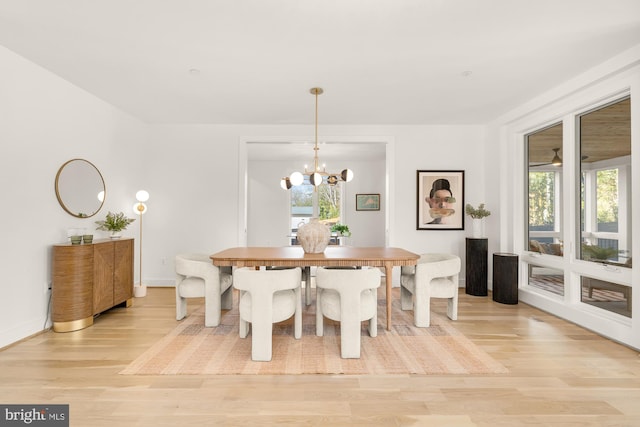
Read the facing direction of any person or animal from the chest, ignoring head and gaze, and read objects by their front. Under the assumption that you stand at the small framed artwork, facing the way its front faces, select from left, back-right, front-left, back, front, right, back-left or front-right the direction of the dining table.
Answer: front

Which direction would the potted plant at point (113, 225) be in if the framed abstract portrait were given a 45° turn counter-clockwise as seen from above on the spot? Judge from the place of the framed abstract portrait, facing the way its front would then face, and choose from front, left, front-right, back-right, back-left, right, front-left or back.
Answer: right

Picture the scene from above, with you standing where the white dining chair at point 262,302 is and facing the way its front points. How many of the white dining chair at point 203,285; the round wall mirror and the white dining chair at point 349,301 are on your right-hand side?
1

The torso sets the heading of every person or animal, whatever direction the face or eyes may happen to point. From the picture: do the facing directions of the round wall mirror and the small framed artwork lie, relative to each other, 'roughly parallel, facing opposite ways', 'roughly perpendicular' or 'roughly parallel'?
roughly perpendicular

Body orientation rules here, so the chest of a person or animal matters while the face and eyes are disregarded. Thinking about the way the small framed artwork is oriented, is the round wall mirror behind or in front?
in front

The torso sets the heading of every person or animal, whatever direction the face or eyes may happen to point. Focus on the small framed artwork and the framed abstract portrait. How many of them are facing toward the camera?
2

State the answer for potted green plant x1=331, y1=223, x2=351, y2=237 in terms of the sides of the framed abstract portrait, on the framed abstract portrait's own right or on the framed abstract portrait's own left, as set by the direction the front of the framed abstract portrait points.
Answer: on the framed abstract portrait's own right

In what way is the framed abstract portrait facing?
toward the camera

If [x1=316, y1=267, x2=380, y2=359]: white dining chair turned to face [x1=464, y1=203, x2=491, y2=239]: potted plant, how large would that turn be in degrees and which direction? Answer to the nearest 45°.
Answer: approximately 45° to its right

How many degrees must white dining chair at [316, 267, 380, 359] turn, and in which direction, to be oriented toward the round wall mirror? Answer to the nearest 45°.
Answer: approximately 90° to its left

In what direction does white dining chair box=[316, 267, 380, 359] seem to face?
away from the camera

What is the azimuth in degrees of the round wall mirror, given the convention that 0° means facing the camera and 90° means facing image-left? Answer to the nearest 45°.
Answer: approximately 315°

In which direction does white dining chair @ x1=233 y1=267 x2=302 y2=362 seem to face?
away from the camera

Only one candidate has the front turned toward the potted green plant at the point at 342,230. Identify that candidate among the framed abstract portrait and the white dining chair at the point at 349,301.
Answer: the white dining chair

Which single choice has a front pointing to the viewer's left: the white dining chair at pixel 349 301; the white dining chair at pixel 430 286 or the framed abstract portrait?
the white dining chair at pixel 430 286

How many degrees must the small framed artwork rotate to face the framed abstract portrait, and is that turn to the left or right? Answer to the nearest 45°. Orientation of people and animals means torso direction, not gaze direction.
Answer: approximately 45° to its left

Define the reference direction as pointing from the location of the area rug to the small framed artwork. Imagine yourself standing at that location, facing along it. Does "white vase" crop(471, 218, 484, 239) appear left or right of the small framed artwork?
right

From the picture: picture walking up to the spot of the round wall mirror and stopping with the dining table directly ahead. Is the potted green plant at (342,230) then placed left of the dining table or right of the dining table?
left

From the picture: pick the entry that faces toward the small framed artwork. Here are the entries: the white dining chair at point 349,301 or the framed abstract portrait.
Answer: the white dining chair

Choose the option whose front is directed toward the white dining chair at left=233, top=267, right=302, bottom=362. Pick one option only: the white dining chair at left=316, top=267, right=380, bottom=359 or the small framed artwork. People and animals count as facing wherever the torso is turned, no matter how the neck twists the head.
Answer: the small framed artwork
